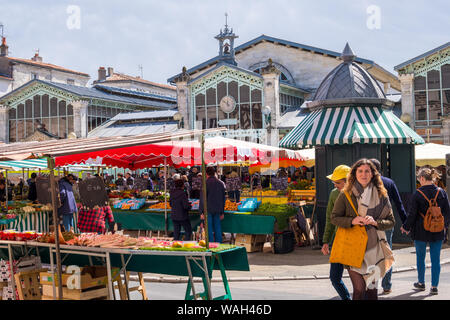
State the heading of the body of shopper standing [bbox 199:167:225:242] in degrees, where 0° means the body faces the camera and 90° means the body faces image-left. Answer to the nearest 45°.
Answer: approximately 180°

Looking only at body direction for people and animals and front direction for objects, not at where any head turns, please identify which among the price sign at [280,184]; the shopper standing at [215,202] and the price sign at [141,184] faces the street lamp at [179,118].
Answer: the shopper standing

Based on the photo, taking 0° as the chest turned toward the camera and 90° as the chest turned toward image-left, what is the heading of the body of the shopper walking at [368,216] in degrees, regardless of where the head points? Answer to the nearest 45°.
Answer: approximately 0°

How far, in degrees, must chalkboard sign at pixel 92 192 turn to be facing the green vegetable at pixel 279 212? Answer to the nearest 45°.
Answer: approximately 135° to its left

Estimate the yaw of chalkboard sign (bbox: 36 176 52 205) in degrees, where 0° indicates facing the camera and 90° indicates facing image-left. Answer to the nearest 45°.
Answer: approximately 0°
